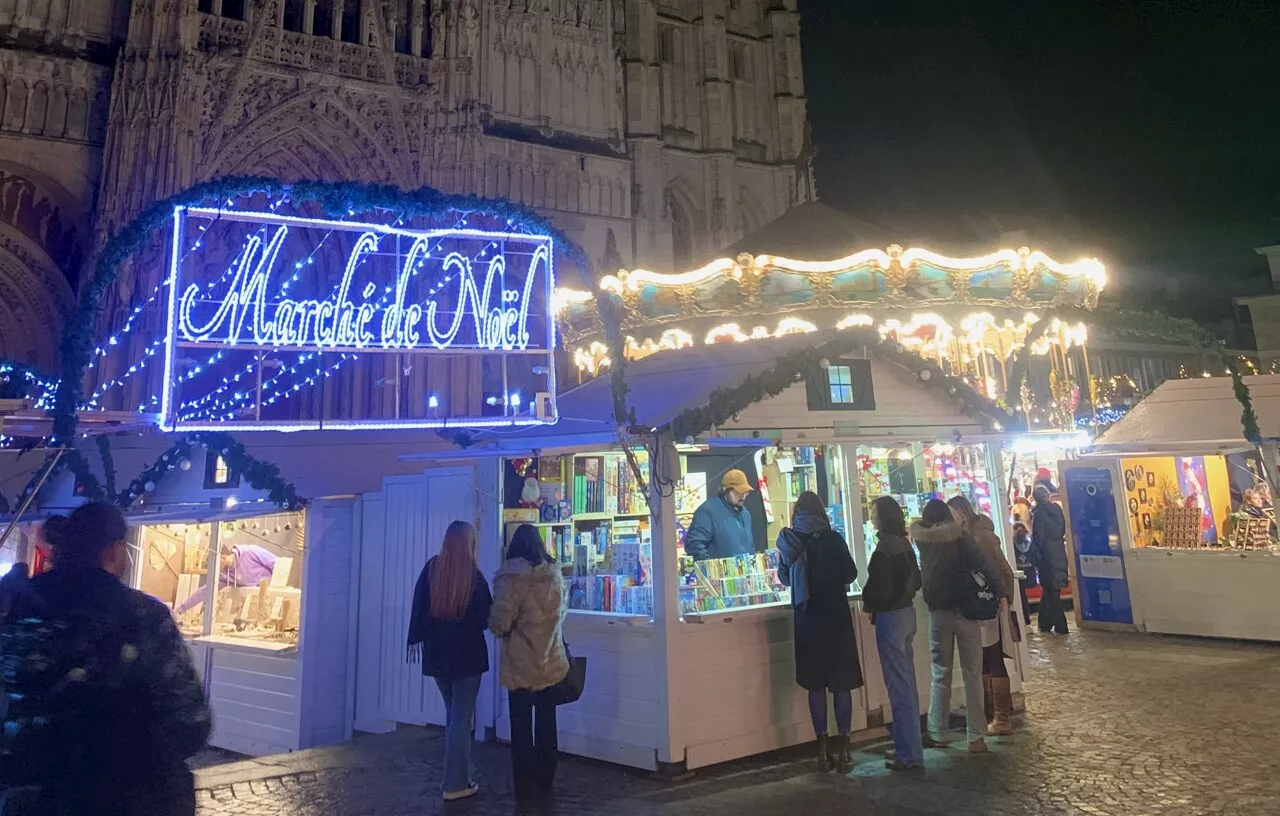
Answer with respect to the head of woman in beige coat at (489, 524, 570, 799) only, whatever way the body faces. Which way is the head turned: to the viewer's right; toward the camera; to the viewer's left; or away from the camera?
away from the camera

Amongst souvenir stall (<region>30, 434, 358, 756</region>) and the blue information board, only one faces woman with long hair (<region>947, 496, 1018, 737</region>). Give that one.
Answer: the blue information board

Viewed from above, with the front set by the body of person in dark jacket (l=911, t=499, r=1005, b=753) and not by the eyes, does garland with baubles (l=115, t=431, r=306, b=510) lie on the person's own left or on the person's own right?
on the person's own left

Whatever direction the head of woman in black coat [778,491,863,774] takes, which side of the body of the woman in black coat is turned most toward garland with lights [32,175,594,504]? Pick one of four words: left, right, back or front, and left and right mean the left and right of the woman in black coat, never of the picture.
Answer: left

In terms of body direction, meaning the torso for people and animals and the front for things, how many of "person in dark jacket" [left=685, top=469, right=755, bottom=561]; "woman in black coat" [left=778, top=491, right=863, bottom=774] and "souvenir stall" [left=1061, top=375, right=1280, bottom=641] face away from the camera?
1

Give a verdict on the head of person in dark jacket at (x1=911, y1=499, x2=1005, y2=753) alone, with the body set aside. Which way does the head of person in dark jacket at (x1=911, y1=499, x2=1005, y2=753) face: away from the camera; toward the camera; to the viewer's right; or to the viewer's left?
away from the camera

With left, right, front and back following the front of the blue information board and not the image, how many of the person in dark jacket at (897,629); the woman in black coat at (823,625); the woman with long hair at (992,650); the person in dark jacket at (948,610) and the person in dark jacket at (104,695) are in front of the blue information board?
5

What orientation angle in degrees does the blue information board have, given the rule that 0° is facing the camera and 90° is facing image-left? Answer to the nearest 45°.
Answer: approximately 0°

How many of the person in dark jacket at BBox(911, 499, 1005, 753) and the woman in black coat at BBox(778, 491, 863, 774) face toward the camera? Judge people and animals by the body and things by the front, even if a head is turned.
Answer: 0

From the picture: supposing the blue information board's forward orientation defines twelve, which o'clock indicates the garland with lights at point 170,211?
The garland with lights is roughly at 1 o'clock from the blue information board.

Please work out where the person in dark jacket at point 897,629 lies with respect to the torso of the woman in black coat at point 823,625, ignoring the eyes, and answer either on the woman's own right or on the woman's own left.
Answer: on the woman's own right

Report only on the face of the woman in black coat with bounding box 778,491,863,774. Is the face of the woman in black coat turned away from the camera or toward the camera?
away from the camera

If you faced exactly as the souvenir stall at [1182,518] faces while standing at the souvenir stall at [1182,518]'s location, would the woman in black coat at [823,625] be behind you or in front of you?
in front

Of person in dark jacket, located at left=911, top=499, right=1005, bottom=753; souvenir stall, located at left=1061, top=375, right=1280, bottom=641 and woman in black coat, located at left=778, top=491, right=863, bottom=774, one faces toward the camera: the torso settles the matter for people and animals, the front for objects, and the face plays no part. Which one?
the souvenir stall

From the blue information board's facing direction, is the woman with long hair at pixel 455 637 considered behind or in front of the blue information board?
in front

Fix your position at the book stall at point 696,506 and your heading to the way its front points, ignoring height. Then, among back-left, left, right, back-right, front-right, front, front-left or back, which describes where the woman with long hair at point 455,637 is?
right
